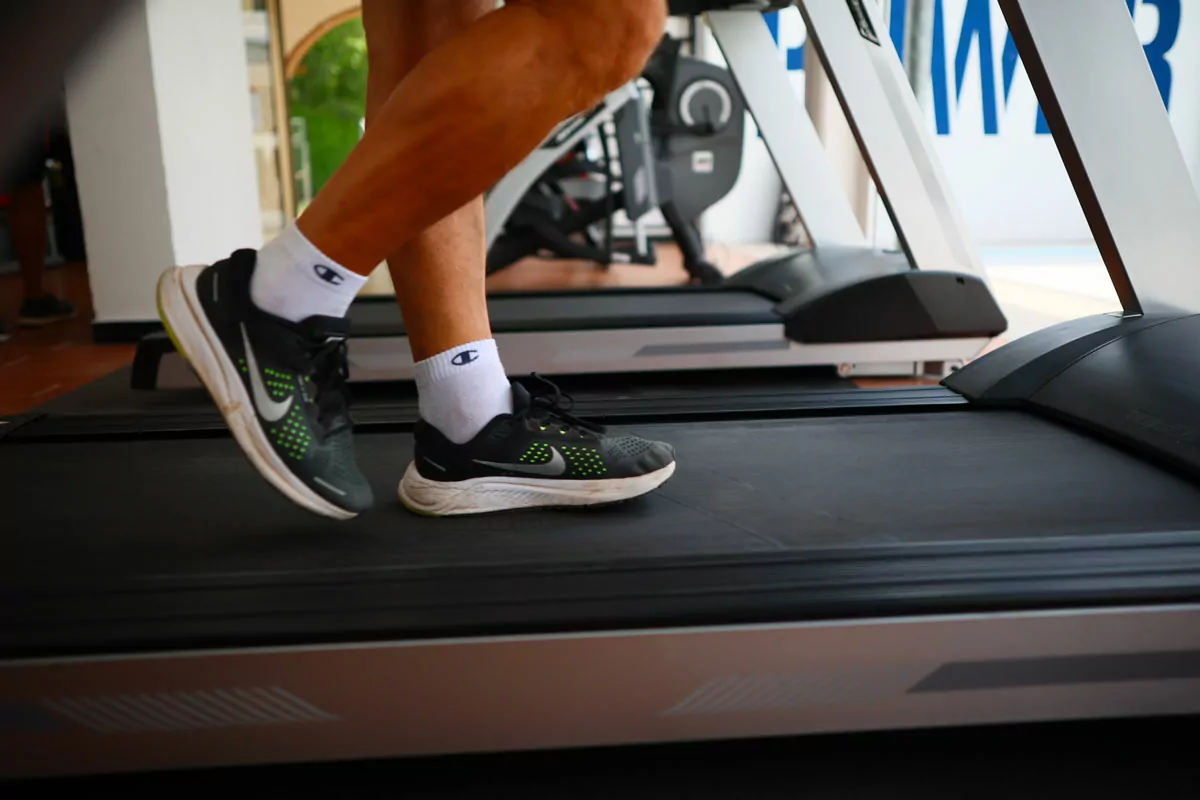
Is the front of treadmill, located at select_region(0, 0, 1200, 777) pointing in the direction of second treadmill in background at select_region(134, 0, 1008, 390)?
no

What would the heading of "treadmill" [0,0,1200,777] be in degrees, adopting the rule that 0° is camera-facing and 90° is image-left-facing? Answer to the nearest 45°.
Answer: approximately 270°

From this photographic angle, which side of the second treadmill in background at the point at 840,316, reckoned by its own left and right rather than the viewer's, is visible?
right

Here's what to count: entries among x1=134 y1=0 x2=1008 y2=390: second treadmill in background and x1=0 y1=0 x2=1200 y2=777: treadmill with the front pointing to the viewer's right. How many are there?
2

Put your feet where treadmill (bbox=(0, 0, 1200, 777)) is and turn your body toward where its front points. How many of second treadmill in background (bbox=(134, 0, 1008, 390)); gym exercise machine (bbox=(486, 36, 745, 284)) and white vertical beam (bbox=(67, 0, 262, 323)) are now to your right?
0

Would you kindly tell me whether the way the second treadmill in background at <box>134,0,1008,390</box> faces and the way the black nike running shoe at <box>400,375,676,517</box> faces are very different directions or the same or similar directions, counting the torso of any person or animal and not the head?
same or similar directions

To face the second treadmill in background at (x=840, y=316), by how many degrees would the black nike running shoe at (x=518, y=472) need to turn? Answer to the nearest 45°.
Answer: approximately 45° to its left

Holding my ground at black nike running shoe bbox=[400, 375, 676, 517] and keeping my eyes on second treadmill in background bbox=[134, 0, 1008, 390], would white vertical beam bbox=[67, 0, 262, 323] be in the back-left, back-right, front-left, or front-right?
front-left

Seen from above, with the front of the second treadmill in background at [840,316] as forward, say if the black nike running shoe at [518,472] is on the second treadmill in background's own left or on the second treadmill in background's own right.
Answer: on the second treadmill in background's own right

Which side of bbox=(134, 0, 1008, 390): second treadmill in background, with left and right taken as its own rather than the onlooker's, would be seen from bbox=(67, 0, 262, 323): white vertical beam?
back

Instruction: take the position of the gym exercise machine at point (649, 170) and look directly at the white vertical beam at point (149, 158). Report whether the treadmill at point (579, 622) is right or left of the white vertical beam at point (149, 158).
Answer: left

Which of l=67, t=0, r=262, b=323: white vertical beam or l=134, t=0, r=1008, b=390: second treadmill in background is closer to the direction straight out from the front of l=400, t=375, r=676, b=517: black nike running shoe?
the second treadmill in background

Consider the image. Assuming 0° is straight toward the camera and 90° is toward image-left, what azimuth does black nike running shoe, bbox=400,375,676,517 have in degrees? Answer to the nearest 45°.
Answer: approximately 270°

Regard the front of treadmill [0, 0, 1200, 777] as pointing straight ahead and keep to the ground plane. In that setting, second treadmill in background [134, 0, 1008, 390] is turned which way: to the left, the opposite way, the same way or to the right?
the same way

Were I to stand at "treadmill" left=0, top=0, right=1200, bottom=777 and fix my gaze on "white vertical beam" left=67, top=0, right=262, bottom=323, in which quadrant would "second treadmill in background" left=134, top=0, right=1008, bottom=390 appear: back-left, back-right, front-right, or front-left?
front-right

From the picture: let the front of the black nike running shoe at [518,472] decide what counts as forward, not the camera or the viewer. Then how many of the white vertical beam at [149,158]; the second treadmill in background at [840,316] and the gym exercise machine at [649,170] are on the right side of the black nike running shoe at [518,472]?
0

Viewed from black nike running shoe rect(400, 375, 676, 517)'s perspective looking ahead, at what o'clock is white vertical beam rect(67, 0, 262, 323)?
The white vertical beam is roughly at 8 o'clock from the black nike running shoe.

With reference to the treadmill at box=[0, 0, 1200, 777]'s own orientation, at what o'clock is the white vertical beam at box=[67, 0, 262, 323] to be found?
The white vertical beam is roughly at 8 o'clock from the treadmill.
